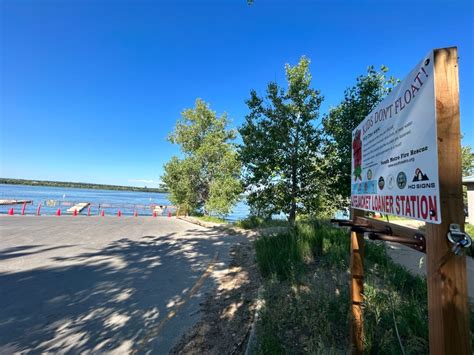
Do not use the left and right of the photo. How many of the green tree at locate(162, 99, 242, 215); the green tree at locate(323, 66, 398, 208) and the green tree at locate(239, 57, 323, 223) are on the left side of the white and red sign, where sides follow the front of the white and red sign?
0

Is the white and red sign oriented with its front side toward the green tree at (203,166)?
no

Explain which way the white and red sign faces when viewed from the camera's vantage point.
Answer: facing the viewer and to the left of the viewer

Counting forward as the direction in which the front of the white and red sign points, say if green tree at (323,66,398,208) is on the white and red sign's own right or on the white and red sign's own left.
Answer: on the white and red sign's own right

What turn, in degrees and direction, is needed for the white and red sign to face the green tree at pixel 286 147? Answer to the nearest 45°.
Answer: approximately 90° to its right
